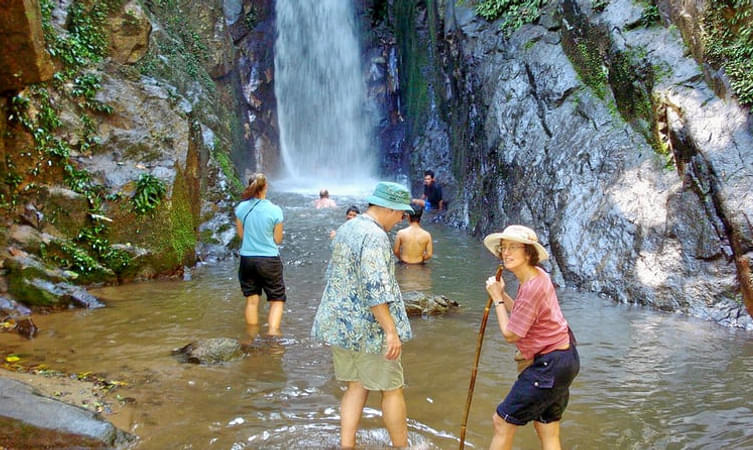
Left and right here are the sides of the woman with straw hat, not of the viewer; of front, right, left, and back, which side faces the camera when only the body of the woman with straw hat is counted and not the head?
left

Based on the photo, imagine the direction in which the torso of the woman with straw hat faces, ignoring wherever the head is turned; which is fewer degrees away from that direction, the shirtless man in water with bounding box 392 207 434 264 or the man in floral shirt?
the man in floral shirt

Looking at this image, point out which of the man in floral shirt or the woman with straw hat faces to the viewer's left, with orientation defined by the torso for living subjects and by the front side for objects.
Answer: the woman with straw hat

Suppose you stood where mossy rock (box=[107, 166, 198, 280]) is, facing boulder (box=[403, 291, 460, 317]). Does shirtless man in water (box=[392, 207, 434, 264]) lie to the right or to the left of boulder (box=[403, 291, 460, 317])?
left

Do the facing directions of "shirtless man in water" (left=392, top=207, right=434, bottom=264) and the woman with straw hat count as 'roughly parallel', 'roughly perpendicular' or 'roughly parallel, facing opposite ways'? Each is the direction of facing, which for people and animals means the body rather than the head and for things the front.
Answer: roughly perpendicular

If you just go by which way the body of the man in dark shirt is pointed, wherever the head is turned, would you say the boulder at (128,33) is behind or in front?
in front

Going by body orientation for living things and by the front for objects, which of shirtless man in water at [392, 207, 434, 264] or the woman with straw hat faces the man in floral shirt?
the woman with straw hat

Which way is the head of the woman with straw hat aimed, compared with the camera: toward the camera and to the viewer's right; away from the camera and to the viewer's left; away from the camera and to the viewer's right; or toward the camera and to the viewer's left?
toward the camera and to the viewer's left

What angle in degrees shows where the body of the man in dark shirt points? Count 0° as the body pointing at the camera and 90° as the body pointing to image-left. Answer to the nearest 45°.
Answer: approximately 45°
